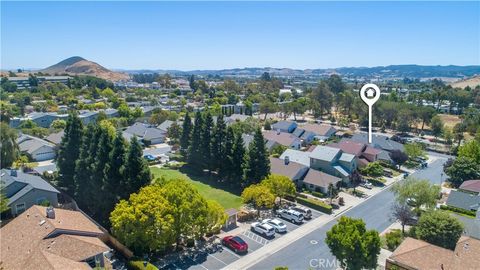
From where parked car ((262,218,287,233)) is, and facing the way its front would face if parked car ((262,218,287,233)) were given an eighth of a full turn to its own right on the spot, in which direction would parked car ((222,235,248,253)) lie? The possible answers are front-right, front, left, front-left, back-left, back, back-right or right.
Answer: back-left

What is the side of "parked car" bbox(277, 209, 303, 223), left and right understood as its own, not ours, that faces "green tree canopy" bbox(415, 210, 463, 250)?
back

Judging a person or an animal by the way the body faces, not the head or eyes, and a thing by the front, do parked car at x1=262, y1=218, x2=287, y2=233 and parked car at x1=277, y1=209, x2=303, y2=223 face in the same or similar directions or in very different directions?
same or similar directions

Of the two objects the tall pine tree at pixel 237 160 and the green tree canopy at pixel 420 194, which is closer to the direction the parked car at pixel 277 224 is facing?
the tall pine tree

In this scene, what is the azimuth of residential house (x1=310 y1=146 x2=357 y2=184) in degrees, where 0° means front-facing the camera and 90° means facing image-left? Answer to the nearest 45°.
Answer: approximately 315°

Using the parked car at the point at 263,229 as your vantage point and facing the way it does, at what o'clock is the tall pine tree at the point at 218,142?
The tall pine tree is roughly at 1 o'clock from the parked car.

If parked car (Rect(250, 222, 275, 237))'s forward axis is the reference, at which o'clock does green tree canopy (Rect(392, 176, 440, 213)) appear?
The green tree canopy is roughly at 4 o'clock from the parked car.

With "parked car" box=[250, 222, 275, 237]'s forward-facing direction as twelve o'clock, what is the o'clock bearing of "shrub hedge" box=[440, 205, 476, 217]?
The shrub hedge is roughly at 4 o'clock from the parked car.

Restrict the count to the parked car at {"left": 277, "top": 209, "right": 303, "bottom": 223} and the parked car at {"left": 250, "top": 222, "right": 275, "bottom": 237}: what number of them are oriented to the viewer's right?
0

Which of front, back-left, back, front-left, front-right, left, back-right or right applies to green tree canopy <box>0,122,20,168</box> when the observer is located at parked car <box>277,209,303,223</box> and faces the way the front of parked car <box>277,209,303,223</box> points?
front-left

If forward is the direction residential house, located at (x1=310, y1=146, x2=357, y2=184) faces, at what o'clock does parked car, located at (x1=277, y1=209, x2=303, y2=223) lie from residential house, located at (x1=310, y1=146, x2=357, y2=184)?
The parked car is roughly at 2 o'clock from the residential house.

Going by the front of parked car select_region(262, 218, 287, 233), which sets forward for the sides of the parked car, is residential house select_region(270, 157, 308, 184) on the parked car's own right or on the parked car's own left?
on the parked car's own right

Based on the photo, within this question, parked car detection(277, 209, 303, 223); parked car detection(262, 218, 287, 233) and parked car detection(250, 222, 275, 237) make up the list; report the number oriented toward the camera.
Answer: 0

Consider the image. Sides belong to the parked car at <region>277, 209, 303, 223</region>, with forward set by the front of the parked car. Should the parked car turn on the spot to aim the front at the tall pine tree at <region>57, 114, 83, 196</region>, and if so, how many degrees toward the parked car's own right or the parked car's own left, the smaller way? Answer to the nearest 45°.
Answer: approximately 45° to the parked car's own left

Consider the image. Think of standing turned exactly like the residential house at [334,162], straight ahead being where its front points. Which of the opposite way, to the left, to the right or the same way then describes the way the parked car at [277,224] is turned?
the opposite way

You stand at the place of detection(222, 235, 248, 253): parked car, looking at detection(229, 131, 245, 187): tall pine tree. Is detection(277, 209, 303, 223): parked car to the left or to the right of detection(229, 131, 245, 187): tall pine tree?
right

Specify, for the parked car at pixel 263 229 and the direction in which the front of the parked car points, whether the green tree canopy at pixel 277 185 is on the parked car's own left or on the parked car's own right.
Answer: on the parked car's own right

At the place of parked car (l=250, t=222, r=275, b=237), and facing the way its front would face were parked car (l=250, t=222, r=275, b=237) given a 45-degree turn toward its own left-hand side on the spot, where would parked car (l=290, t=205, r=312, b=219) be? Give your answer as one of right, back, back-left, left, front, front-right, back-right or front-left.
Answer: back-right

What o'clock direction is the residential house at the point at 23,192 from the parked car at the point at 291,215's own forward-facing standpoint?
The residential house is roughly at 10 o'clock from the parked car.

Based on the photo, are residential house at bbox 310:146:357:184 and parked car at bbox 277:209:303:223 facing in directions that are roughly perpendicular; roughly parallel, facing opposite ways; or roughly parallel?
roughly parallel, facing opposite ways
